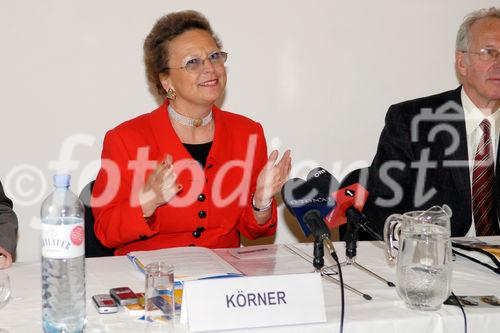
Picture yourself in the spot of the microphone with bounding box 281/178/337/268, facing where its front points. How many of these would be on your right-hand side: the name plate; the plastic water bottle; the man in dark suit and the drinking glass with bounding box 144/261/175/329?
1

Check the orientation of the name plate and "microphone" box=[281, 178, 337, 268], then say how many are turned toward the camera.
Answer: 1

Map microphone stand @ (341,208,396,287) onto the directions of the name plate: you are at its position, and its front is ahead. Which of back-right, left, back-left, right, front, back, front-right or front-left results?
back-left

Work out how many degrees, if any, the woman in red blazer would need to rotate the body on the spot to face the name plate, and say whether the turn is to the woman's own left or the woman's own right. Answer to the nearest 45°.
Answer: approximately 45° to the woman's own right

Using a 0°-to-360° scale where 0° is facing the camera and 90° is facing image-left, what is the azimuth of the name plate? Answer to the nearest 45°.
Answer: approximately 0°

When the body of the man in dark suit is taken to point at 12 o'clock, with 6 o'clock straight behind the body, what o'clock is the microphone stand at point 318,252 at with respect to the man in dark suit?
The microphone stand is roughly at 2 o'clock from the man in dark suit.

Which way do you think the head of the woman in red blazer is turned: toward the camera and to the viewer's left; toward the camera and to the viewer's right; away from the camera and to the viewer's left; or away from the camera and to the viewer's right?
toward the camera and to the viewer's right

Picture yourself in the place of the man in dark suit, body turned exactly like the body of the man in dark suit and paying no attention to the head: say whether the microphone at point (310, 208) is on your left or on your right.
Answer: on your right

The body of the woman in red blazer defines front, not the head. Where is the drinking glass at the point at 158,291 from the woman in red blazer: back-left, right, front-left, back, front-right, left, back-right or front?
front-right

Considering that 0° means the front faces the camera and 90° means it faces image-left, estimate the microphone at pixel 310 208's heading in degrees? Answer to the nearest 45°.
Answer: approximately 135°
